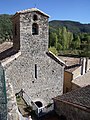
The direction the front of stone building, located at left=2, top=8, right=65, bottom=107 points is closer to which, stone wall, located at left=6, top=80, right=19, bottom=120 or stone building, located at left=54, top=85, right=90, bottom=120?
the stone wall

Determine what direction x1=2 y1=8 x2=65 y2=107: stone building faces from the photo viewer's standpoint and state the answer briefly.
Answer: facing the viewer

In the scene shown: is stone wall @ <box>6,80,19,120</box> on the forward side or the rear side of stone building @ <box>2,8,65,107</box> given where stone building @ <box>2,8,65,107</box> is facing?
on the forward side

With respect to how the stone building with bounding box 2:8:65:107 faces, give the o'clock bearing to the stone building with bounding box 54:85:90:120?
the stone building with bounding box 54:85:90:120 is roughly at 11 o'clock from the stone building with bounding box 2:8:65:107.

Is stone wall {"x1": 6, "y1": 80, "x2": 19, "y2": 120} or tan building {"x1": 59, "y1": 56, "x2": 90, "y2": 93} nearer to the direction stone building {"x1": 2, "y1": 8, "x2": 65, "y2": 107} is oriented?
the stone wall
